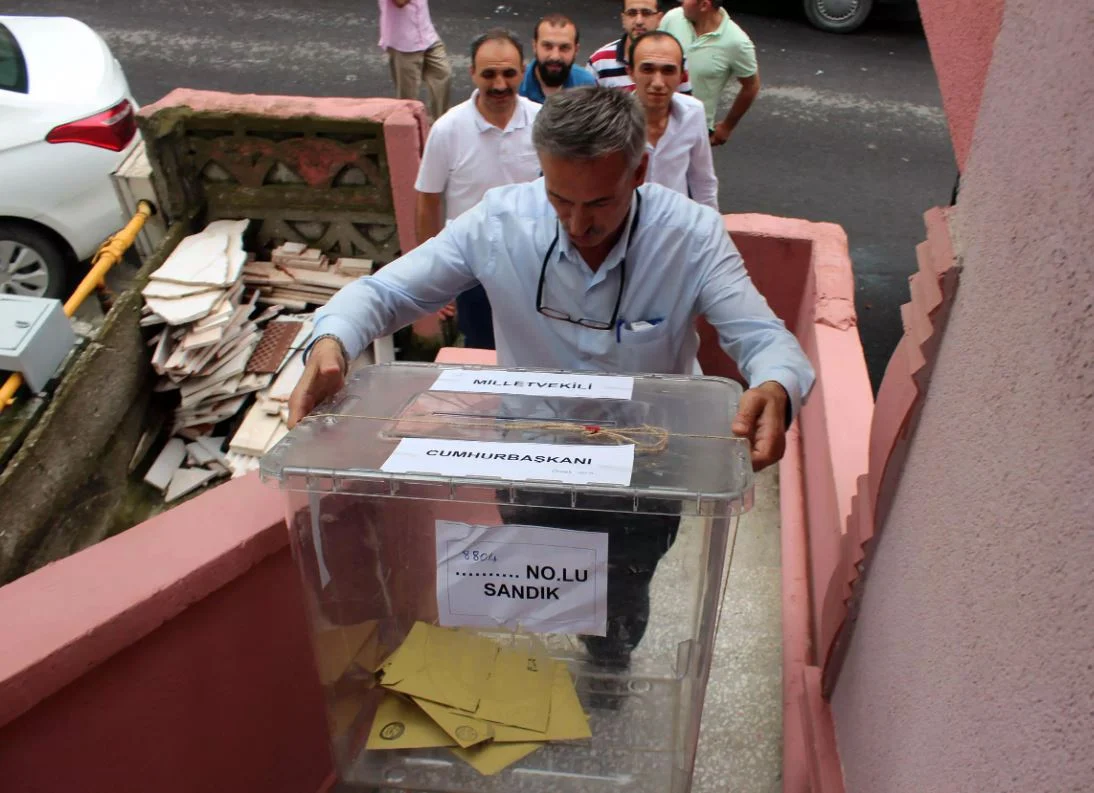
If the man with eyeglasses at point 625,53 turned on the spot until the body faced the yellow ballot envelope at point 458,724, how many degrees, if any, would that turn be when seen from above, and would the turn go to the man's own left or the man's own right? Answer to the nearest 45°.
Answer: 0° — they already face it

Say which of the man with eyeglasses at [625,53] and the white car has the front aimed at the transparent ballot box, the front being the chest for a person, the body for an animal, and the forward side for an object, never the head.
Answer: the man with eyeglasses

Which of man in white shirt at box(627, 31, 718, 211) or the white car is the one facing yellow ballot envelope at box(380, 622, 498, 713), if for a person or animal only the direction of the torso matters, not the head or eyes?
the man in white shirt

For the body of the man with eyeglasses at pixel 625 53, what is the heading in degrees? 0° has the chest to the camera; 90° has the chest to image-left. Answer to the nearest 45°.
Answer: approximately 0°

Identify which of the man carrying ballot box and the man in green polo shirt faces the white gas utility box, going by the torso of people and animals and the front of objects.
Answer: the man in green polo shirt

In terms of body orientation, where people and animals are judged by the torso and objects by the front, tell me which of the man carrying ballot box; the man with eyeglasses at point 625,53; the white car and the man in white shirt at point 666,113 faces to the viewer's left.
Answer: the white car

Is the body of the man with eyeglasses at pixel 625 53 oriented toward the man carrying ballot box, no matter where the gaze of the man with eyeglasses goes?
yes

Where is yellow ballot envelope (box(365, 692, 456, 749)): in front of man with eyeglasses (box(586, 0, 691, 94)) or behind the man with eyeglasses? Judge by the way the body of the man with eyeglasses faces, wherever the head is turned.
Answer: in front

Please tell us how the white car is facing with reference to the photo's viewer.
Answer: facing to the left of the viewer

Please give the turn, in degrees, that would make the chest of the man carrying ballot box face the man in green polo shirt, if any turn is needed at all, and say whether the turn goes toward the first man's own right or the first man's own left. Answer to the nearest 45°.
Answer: approximately 180°

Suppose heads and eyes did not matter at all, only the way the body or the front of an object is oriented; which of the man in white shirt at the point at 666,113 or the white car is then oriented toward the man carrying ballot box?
the man in white shirt
